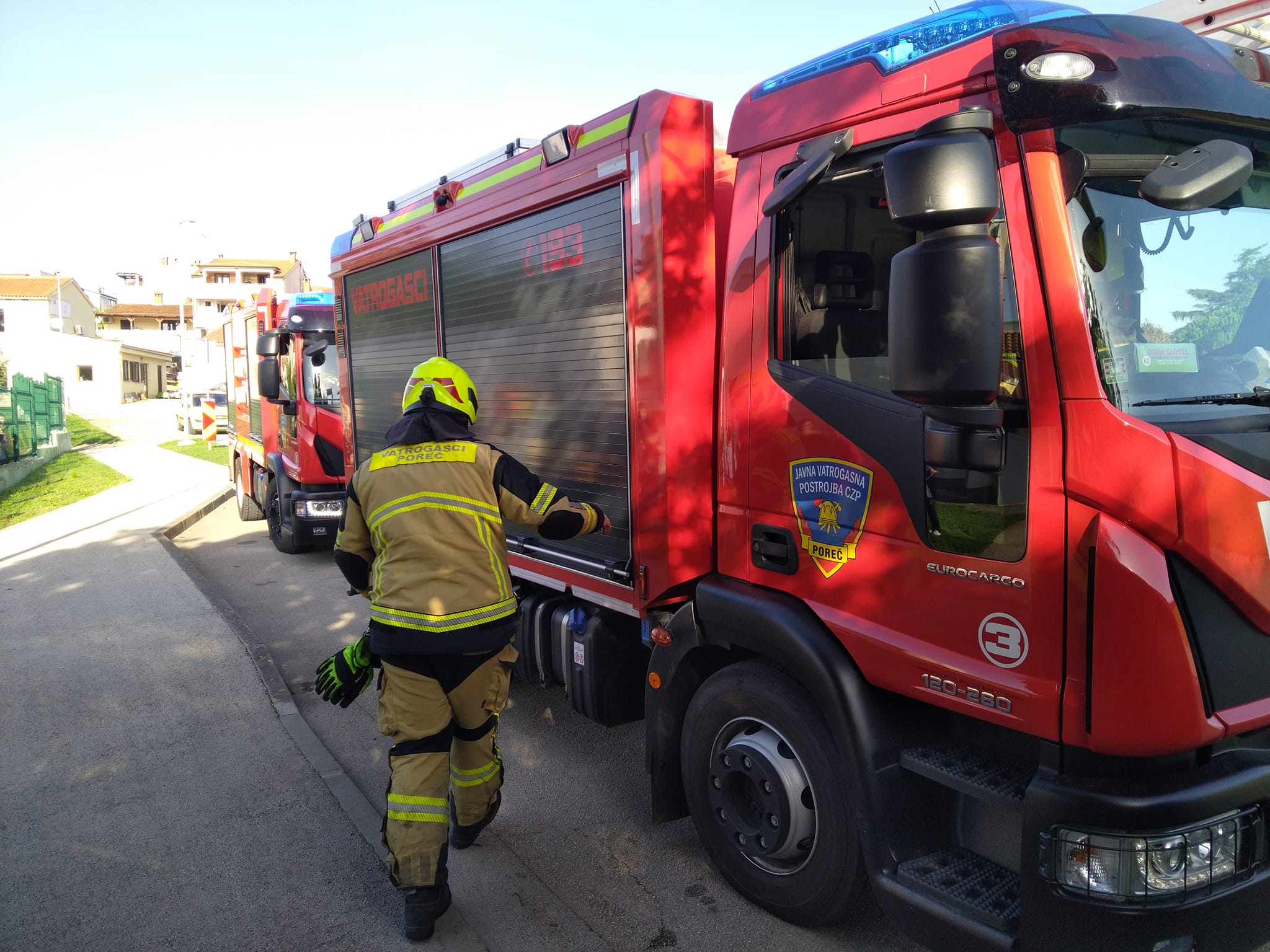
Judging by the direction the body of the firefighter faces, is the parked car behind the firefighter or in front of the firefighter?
in front

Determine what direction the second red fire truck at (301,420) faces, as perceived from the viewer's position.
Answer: facing the viewer and to the right of the viewer

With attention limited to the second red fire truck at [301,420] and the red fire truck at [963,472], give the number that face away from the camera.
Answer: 0

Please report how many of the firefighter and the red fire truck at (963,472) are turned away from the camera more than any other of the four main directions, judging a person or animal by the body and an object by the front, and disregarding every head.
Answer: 1

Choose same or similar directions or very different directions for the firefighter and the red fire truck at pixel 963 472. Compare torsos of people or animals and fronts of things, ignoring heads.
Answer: very different directions

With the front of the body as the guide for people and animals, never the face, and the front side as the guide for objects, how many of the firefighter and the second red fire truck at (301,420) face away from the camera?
1

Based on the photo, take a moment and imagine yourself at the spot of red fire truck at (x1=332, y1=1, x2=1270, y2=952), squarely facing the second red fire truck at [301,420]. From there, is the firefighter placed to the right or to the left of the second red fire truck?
left

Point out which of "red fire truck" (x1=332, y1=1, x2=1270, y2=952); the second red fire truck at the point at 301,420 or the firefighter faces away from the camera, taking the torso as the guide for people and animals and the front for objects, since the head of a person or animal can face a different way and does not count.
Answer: the firefighter

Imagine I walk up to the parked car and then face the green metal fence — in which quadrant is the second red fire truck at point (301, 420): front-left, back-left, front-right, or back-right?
front-left

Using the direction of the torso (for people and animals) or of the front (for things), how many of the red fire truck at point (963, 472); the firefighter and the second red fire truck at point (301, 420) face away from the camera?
1

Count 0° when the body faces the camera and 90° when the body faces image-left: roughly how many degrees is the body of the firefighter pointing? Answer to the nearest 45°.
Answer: approximately 180°

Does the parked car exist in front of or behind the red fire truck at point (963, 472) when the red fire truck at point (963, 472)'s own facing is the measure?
behind

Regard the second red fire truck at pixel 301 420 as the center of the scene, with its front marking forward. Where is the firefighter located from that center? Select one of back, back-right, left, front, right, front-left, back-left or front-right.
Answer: front-right

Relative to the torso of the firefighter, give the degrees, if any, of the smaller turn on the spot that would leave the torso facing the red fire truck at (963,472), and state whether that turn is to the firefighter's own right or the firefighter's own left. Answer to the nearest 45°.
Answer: approximately 135° to the firefighter's own right

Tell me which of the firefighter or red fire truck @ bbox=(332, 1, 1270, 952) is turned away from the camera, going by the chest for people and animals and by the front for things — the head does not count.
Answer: the firefighter

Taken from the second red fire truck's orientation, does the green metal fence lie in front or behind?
behind
